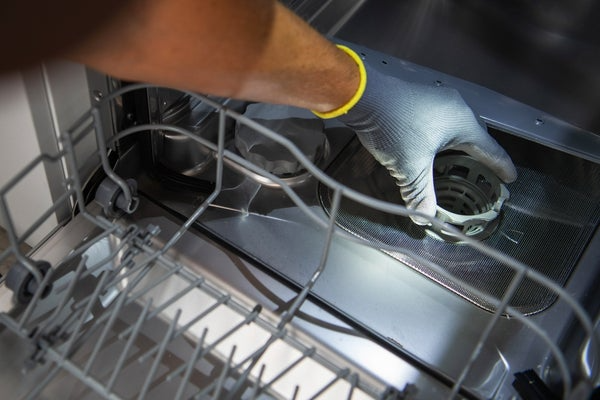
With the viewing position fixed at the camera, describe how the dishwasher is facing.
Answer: facing the viewer and to the left of the viewer
